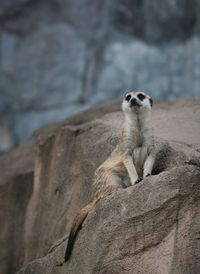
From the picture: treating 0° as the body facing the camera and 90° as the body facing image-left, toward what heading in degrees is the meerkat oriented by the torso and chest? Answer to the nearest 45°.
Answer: approximately 315°
